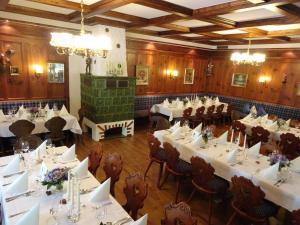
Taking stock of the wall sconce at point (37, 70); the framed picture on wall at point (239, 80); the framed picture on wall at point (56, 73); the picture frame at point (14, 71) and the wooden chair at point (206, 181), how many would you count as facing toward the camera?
4

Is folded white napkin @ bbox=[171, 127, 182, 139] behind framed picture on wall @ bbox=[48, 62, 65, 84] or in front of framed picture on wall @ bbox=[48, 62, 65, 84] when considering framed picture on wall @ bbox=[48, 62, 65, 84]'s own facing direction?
in front

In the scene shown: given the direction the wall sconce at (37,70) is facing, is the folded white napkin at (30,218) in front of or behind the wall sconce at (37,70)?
in front

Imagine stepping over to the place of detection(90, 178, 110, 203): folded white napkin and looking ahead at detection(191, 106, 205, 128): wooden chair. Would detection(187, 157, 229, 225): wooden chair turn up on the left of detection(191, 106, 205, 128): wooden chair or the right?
right

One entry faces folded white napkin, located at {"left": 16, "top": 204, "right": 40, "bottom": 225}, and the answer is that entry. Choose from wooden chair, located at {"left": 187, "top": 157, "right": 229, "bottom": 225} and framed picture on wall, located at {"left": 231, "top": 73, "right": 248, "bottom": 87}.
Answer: the framed picture on wall

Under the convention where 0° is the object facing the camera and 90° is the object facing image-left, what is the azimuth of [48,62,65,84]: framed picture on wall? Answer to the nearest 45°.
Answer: approximately 0°

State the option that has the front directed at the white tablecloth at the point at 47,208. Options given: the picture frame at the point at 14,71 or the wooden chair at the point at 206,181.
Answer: the picture frame

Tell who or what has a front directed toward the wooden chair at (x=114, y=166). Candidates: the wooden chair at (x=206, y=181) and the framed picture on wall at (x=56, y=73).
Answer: the framed picture on wall

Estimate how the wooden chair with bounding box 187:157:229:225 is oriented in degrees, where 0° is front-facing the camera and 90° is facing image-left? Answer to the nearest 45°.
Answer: approximately 225°

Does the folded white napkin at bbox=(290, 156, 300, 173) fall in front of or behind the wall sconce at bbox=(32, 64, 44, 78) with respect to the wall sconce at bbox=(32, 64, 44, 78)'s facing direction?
in front
